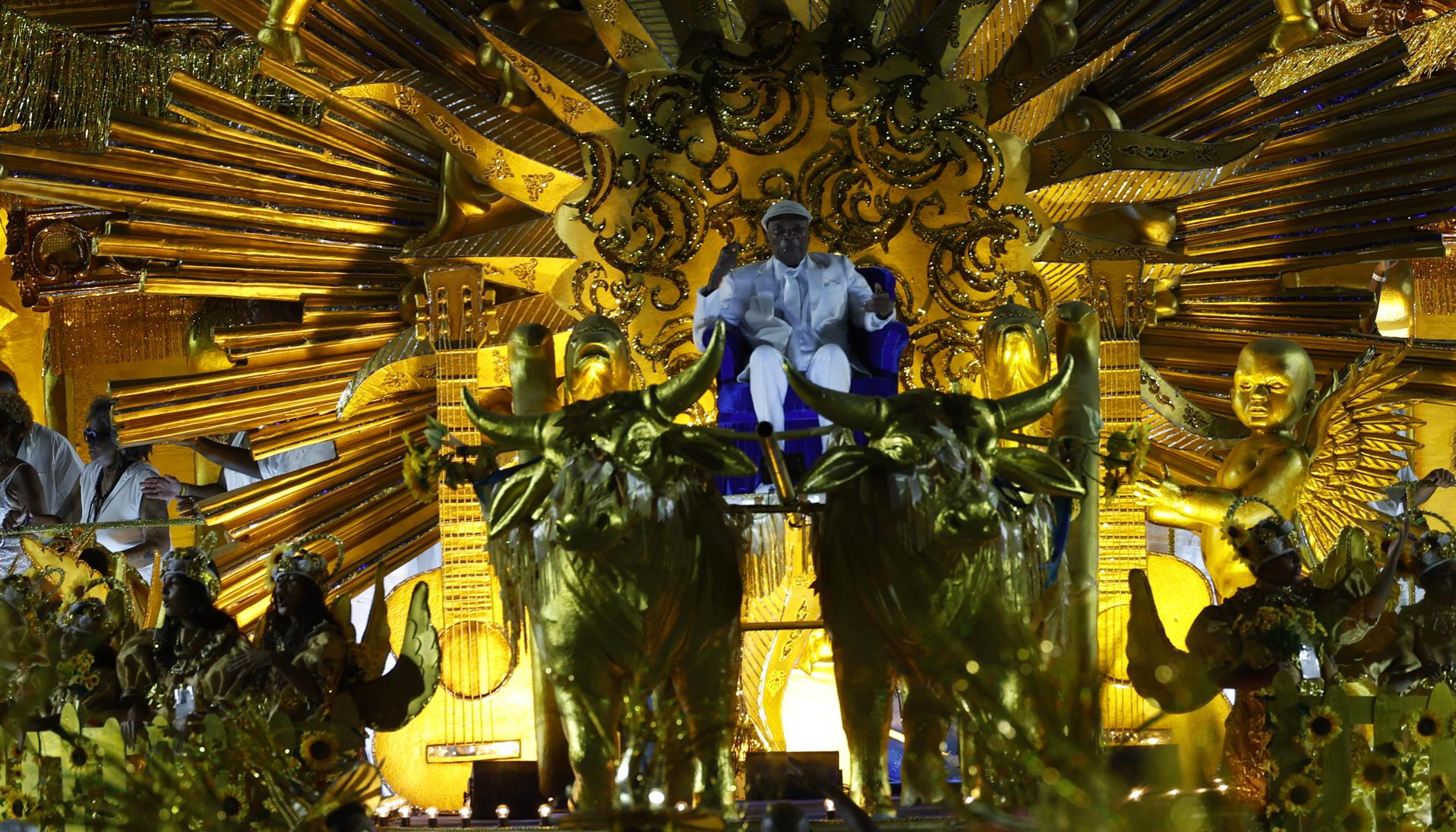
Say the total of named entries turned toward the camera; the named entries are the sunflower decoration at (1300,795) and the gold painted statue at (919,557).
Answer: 2

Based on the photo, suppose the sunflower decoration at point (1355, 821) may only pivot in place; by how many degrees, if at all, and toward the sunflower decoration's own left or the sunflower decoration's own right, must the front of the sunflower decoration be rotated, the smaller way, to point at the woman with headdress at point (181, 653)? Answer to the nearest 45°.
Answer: approximately 90° to the sunflower decoration's own right

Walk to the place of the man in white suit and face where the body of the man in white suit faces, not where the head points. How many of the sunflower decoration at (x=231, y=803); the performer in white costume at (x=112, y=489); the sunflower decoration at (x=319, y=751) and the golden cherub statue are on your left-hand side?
1

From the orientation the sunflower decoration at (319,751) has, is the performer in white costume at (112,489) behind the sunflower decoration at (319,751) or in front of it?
behind

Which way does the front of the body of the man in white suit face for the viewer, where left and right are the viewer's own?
facing the viewer

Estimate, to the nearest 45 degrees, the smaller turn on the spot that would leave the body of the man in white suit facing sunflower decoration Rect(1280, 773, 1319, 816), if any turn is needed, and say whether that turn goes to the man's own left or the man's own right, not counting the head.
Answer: approximately 45° to the man's own left

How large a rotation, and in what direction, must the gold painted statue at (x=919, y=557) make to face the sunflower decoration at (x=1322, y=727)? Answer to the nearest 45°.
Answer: approximately 90° to its left

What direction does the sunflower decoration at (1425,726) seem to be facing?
toward the camera

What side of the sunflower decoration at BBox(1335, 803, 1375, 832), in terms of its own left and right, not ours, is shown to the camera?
front
